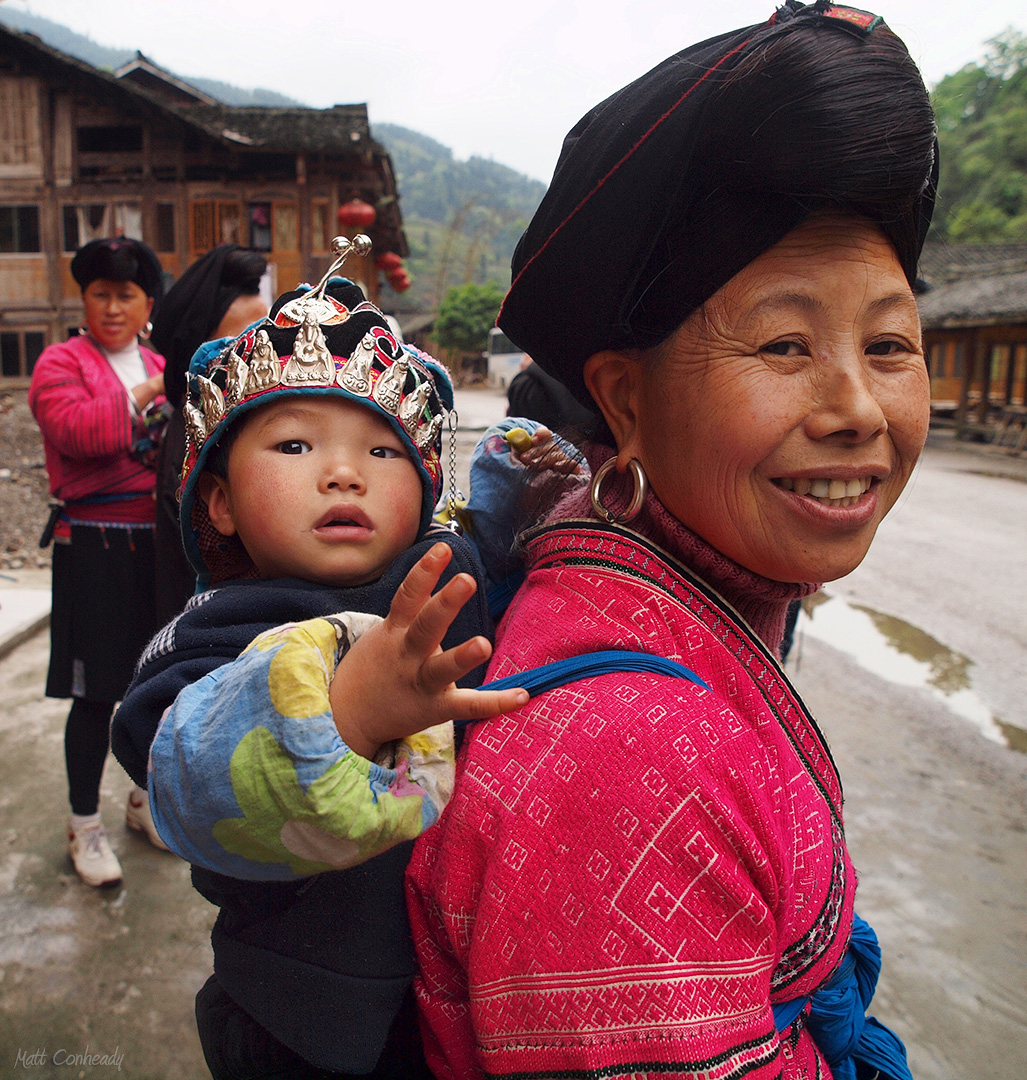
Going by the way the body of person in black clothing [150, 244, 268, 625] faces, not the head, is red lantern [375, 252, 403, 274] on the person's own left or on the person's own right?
on the person's own left

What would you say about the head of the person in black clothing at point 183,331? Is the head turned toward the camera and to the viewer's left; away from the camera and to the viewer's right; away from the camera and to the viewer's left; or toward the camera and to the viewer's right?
away from the camera and to the viewer's right

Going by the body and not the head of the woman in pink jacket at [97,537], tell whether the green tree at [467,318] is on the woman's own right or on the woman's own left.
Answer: on the woman's own left

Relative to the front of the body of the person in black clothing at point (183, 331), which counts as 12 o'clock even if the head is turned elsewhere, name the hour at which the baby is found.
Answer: The baby is roughly at 3 o'clock from the person in black clothing.

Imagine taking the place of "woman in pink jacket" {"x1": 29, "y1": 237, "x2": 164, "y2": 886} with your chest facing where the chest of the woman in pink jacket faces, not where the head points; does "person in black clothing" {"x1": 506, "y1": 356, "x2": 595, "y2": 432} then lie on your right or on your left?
on your left

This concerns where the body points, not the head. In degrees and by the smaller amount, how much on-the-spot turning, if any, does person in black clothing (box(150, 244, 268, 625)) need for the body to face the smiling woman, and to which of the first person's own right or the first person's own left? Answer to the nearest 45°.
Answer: approximately 90° to the first person's own right

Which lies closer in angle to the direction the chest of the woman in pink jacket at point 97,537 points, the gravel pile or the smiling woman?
the smiling woman

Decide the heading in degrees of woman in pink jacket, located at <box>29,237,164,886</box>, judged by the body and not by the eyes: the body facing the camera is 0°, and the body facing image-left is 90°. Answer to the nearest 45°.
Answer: approximately 315°

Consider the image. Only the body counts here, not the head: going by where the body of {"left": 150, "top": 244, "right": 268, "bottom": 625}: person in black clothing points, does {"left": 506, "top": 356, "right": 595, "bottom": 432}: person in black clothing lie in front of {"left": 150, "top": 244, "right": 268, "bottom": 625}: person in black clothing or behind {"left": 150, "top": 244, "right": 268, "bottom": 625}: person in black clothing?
in front

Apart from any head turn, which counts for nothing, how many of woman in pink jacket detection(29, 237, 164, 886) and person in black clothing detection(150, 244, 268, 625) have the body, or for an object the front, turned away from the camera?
0

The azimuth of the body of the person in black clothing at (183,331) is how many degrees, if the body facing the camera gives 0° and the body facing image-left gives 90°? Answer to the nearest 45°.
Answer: approximately 270°
